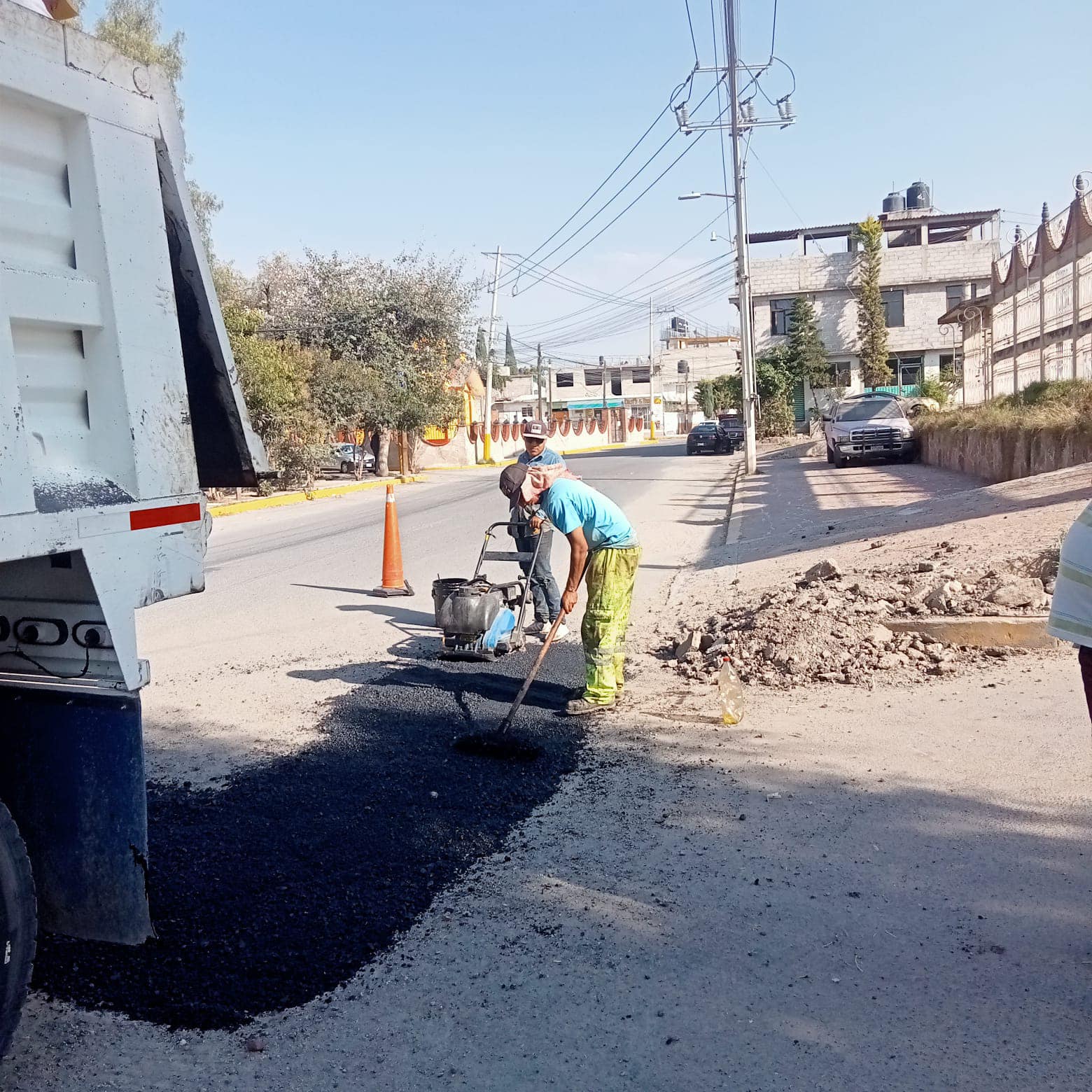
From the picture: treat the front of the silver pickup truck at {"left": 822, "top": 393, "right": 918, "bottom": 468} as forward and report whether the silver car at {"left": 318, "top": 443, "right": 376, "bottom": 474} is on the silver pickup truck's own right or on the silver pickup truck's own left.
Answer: on the silver pickup truck's own right

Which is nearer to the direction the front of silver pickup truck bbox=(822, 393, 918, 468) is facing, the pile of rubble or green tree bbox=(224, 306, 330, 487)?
the pile of rubble

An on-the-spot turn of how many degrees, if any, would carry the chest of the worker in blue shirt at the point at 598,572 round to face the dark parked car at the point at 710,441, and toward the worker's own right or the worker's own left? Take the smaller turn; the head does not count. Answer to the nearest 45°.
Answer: approximately 90° to the worker's own right

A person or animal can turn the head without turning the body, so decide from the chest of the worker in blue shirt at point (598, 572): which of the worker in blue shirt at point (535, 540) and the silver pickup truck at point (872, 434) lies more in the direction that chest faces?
the worker in blue shirt

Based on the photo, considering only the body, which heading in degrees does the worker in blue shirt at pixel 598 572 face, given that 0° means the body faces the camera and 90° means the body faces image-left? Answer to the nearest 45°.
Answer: approximately 90°

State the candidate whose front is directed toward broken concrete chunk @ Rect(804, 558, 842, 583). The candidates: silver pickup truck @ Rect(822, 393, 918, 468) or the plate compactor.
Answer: the silver pickup truck

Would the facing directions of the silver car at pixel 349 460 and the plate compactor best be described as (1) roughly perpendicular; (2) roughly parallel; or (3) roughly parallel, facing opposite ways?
roughly perpendicular

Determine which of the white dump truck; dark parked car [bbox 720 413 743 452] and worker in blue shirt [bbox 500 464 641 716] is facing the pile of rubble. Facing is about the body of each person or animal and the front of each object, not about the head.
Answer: the dark parked car

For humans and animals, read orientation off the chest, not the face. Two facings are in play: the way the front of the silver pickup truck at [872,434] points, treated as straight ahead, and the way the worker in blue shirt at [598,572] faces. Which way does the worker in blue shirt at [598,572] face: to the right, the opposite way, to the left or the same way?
to the right

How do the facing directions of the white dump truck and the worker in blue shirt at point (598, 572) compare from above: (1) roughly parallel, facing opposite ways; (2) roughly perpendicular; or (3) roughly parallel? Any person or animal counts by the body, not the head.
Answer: roughly perpendicular
